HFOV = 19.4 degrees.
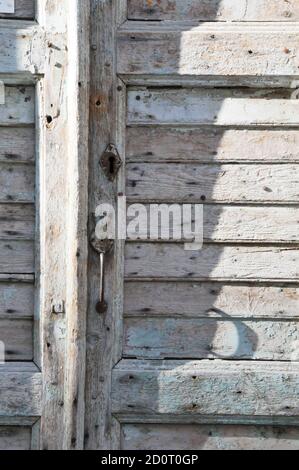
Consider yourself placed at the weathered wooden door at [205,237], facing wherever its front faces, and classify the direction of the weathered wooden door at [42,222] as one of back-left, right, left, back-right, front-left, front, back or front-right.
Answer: right

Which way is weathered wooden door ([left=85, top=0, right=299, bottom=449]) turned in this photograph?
toward the camera

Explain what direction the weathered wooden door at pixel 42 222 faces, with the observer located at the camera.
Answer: facing the viewer

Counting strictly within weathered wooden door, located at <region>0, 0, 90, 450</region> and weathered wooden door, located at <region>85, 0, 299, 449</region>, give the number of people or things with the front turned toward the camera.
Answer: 2

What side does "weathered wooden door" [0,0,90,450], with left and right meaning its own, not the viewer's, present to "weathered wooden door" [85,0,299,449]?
left

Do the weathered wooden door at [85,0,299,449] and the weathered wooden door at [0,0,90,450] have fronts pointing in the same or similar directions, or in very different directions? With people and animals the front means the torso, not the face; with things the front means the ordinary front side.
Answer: same or similar directions
